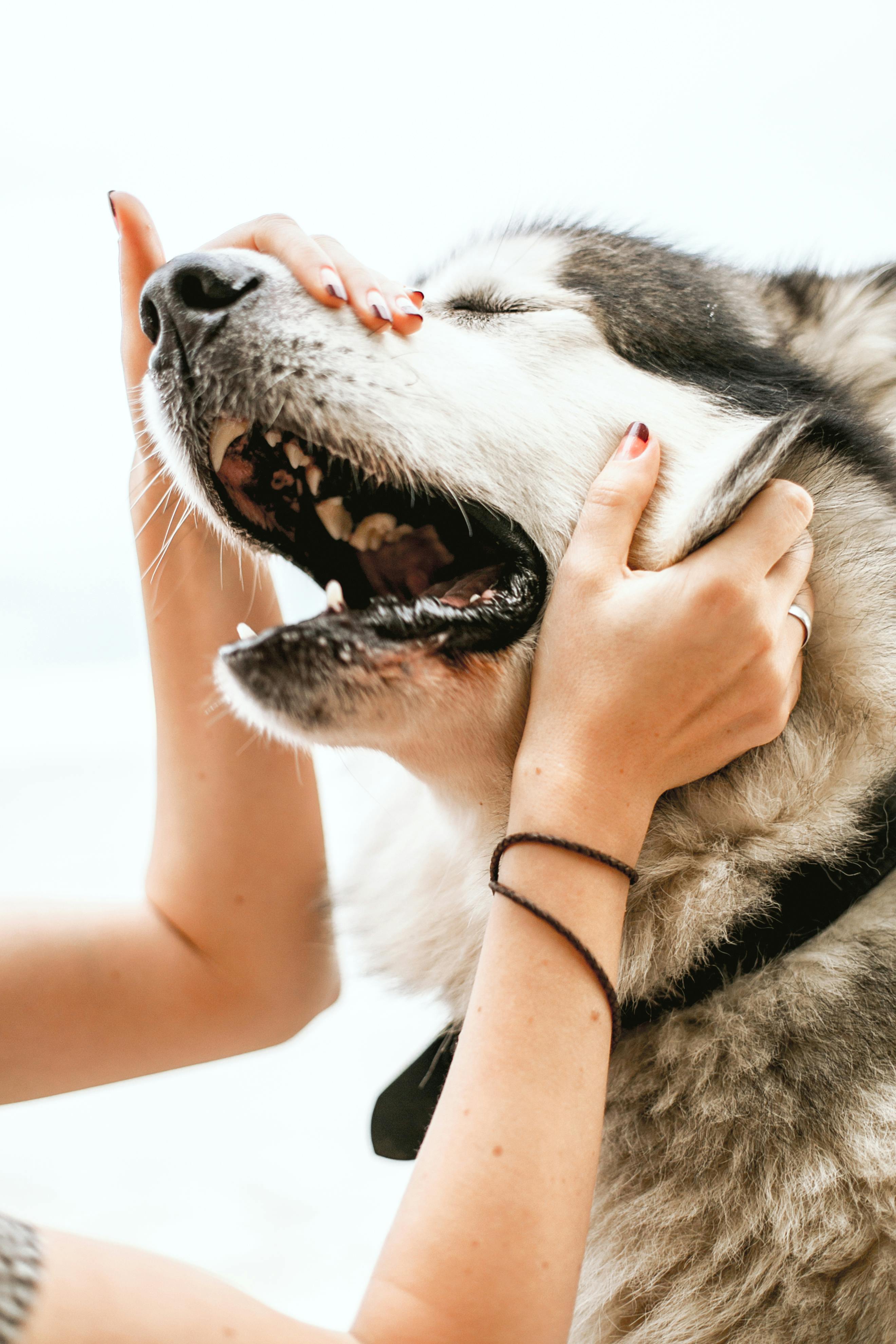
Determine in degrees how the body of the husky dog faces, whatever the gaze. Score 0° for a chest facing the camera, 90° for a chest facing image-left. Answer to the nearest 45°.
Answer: approximately 90°
